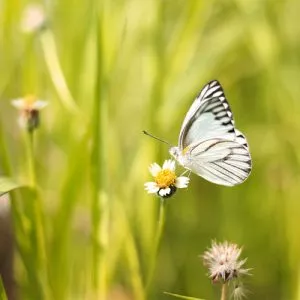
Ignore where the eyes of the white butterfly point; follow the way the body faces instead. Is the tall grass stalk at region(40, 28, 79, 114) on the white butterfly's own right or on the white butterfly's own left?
on the white butterfly's own right

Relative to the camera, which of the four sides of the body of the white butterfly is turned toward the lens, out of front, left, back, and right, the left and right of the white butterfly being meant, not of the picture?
left

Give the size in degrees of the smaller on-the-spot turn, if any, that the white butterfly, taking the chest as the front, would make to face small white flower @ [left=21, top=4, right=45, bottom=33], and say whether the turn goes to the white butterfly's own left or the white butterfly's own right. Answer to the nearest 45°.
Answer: approximately 45° to the white butterfly's own right
